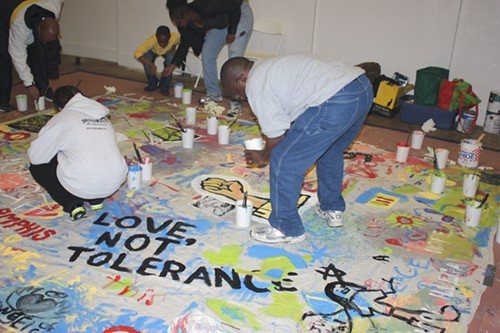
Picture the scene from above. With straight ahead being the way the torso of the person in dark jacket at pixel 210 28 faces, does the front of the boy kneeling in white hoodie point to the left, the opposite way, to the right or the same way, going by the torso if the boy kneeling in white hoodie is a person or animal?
to the right

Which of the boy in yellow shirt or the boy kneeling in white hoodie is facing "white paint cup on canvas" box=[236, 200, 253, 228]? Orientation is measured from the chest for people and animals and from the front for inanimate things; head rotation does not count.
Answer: the boy in yellow shirt

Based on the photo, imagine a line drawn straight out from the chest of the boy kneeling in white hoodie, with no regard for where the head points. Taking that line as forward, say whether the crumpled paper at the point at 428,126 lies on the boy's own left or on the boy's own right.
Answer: on the boy's own right

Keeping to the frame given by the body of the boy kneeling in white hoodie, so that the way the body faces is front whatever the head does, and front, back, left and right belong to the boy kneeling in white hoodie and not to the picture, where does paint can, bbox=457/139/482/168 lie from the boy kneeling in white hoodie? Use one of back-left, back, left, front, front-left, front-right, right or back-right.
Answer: back-right

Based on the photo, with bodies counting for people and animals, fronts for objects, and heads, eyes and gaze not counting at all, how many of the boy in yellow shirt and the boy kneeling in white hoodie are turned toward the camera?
1

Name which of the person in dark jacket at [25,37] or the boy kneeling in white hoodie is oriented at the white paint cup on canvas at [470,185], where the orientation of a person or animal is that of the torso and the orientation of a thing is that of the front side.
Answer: the person in dark jacket

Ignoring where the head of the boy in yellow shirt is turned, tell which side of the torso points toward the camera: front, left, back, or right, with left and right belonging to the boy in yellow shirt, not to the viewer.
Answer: front

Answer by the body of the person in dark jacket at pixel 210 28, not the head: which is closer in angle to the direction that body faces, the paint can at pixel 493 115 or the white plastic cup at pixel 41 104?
the white plastic cup

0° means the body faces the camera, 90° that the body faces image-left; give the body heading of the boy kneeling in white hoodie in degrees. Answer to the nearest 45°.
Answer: approximately 135°

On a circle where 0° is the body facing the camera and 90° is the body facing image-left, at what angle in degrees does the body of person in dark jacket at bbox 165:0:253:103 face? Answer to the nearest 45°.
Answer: approximately 45°

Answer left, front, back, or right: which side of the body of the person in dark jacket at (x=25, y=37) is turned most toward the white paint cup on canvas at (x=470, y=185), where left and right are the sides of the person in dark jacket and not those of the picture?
front

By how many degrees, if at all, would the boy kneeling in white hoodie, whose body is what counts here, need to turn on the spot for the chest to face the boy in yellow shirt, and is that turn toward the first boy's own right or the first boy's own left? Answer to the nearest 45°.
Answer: approximately 45° to the first boy's own right

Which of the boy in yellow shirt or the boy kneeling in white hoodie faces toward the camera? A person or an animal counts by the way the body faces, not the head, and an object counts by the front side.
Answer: the boy in yellow shirt

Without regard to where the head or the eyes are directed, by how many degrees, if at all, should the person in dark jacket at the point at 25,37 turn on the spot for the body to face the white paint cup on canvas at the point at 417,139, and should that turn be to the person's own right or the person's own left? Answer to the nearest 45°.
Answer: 0° — they already face it

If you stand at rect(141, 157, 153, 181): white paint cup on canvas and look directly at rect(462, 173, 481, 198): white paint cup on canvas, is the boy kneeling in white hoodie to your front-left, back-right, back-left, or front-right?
back-right
